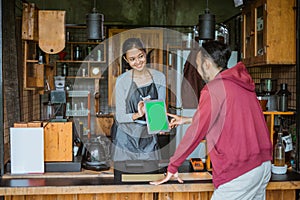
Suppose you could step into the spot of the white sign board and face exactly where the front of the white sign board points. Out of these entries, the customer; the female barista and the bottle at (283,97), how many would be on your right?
0

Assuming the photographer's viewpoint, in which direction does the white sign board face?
facing the viewer

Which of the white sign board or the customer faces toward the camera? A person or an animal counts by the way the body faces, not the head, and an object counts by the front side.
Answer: the white sign board

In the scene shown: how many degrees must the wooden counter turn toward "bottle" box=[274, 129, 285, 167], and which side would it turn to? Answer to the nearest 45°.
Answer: approximately 90° to its left

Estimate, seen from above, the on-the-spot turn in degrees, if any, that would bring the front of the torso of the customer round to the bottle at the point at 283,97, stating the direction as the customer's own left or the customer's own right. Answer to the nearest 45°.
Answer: approximately 90° to the customer's own right

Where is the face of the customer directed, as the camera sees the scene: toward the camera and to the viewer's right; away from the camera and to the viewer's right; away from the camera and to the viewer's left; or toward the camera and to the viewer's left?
away from the camera and to the viewer's left

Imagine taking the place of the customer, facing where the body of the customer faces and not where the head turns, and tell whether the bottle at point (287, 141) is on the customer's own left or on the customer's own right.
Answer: on the customer's own right

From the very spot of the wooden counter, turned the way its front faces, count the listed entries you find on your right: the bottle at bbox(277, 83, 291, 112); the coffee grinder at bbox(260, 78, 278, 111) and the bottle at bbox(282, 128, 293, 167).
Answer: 0

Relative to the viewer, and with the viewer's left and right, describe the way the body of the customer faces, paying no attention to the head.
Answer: facing away from the viewer and to the left of the viewer

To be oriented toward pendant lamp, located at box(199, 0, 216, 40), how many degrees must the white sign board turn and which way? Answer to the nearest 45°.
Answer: approximately 90° to its left

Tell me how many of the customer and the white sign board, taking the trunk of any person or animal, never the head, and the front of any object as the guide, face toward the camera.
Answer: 1

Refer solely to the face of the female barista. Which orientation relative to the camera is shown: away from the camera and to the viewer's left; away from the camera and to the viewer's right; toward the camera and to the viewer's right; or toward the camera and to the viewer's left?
toward the camera and to the viewer's right

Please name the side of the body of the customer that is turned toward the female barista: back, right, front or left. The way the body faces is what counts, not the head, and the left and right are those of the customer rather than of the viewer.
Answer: front

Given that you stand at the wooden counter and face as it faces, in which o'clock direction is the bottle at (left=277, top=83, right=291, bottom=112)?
The bottle is roughly at 8 o'clock from the wooden counter.

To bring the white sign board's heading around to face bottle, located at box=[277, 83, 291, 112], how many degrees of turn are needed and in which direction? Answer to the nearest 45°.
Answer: approximately 90° to its left

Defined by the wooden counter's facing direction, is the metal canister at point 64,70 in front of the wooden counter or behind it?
behind

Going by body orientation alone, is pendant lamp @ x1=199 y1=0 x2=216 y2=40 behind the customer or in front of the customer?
in front
